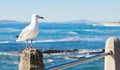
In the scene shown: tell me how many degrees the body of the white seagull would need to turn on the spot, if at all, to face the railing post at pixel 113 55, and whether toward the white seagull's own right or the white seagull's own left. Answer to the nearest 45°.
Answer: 0° — it already faces it

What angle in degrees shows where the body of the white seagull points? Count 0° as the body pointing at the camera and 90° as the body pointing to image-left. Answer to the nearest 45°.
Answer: approximately 270°
